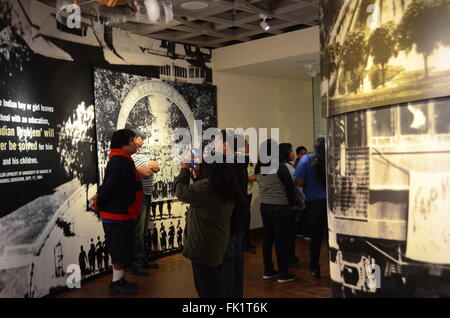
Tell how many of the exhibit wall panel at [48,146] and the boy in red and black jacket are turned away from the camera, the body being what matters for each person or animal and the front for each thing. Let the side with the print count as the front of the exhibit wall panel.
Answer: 0

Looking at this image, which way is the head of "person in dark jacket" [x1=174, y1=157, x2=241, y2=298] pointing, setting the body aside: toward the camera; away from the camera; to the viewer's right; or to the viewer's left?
away from the camera

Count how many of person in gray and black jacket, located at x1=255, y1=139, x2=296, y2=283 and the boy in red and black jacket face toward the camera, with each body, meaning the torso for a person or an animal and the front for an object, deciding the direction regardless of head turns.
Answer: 0

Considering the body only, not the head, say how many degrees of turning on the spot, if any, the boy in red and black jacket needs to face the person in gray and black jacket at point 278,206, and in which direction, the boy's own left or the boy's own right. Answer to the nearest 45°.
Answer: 0° — they already face them

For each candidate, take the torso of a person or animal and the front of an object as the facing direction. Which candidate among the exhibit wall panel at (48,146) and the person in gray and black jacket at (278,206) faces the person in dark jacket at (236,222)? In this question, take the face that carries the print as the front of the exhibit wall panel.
the exhibit wall panel

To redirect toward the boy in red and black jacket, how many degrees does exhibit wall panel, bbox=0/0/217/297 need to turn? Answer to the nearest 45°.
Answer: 0° — it already faces them

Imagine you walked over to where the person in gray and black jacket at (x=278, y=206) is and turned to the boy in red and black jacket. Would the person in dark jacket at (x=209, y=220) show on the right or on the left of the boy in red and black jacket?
left

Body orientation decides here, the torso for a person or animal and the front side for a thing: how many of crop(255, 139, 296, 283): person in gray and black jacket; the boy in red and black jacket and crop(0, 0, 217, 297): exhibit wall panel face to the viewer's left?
0

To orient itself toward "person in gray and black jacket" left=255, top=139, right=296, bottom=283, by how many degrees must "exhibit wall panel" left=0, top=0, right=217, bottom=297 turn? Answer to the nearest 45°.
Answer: approximately 45° to its left

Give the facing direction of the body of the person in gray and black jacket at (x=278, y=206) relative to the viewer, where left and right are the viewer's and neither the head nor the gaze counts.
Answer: facing away from the viewer and to the right of the viewer

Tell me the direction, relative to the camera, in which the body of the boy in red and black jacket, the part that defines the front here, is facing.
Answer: to the viewer's right

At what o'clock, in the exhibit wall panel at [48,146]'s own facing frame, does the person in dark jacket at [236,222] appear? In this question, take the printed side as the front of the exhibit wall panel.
The person in dark jacket is roughly at 12 o'clock from the exhibit wall panel.

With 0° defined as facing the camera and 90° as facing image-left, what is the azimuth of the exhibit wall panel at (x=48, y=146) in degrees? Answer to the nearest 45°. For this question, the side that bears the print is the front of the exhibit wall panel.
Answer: approximately 315°

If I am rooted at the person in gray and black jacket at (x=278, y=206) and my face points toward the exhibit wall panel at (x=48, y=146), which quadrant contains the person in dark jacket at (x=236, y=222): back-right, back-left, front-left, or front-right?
front-left
